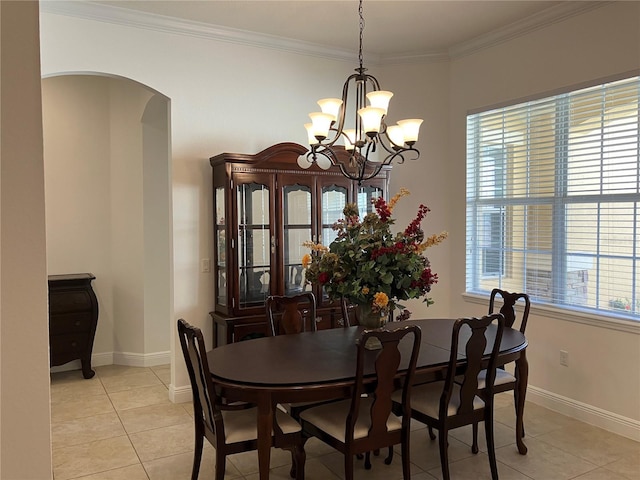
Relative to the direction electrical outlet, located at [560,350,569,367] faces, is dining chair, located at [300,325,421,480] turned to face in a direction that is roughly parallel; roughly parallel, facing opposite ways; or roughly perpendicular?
roughly perpendicular

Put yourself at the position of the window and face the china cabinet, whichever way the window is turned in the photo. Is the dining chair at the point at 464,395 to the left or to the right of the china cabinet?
left

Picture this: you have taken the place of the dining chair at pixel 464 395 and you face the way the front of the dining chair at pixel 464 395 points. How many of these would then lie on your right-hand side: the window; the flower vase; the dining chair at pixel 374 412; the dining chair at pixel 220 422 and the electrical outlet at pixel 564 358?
2

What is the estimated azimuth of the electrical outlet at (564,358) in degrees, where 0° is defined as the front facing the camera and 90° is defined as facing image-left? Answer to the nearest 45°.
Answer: approximately 45°

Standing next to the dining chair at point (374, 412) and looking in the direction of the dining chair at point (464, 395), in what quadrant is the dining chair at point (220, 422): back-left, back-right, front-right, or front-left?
back-left

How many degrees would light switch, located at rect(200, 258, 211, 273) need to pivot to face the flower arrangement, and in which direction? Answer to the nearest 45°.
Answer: approximately 45° to its left

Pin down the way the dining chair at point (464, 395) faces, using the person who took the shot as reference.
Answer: facing away from the viewer and to the left of the viewer

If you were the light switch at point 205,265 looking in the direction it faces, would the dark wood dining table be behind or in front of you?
in front

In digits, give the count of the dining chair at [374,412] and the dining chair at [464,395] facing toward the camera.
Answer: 0

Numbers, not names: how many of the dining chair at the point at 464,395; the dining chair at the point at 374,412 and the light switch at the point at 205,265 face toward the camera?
1

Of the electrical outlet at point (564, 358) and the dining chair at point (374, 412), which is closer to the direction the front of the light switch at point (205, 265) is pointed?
the dining chair

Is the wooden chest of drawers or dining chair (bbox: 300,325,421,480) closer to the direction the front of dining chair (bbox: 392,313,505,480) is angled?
the wooden chest of drawers

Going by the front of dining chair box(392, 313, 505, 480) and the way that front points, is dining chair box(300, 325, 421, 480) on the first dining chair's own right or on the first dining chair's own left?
on the first dining chair's own left

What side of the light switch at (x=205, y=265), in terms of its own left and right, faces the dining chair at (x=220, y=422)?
front

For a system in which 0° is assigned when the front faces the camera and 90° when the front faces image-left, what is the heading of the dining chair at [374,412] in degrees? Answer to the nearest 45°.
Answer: approximately 135°

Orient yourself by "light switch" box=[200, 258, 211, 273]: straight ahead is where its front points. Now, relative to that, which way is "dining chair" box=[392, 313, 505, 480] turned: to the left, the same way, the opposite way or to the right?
the opposite way

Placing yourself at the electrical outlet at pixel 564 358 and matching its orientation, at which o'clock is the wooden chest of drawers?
The wooden chest of drawers is roughly at 1 o'clock from the electrical outlet.

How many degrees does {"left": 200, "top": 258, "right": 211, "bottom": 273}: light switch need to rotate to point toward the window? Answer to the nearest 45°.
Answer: approximately 90° to its left

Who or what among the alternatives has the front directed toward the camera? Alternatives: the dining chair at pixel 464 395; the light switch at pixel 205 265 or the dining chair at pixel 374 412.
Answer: the light switch

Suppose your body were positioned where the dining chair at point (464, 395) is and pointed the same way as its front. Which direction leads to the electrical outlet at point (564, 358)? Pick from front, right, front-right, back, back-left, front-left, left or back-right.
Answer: right
